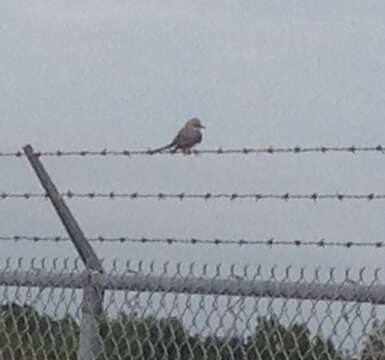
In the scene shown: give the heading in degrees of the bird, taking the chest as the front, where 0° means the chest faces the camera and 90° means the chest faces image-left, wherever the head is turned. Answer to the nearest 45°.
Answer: approximately 270°
